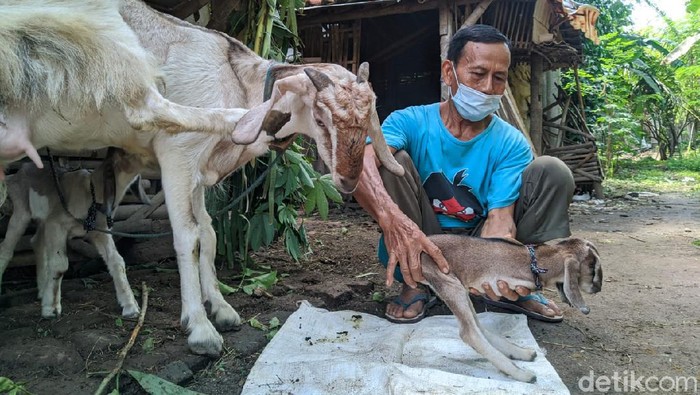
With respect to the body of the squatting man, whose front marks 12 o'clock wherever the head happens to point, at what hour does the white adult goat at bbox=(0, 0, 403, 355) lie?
The white adult goat is roughly at 2 o'clock from the squatting man.

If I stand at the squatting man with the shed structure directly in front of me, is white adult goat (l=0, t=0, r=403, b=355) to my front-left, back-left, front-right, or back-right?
back-left

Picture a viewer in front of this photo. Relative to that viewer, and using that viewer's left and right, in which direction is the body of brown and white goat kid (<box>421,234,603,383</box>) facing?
facing to the right of the viewer

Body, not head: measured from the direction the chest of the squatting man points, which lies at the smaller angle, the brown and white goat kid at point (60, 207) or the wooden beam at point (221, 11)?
the brown and white goat kid

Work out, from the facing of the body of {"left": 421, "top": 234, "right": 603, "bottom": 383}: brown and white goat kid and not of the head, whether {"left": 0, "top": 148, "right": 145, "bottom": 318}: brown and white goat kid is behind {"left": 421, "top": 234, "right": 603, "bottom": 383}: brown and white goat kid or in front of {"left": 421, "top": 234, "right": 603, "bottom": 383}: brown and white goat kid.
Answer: behind

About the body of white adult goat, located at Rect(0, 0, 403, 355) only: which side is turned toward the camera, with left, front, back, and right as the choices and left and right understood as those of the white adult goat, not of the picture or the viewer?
right

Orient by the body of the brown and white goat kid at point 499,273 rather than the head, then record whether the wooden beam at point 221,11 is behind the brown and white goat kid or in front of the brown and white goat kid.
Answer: behind

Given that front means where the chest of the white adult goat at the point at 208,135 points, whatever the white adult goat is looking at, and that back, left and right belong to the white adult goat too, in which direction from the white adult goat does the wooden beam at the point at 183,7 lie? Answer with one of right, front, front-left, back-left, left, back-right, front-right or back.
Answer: left

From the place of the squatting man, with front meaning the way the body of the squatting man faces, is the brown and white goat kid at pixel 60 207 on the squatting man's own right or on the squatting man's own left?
on the squatting man's own right

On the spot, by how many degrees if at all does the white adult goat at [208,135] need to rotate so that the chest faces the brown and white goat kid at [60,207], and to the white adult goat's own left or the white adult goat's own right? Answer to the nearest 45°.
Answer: approximately 135° to the white adult goat's own left
